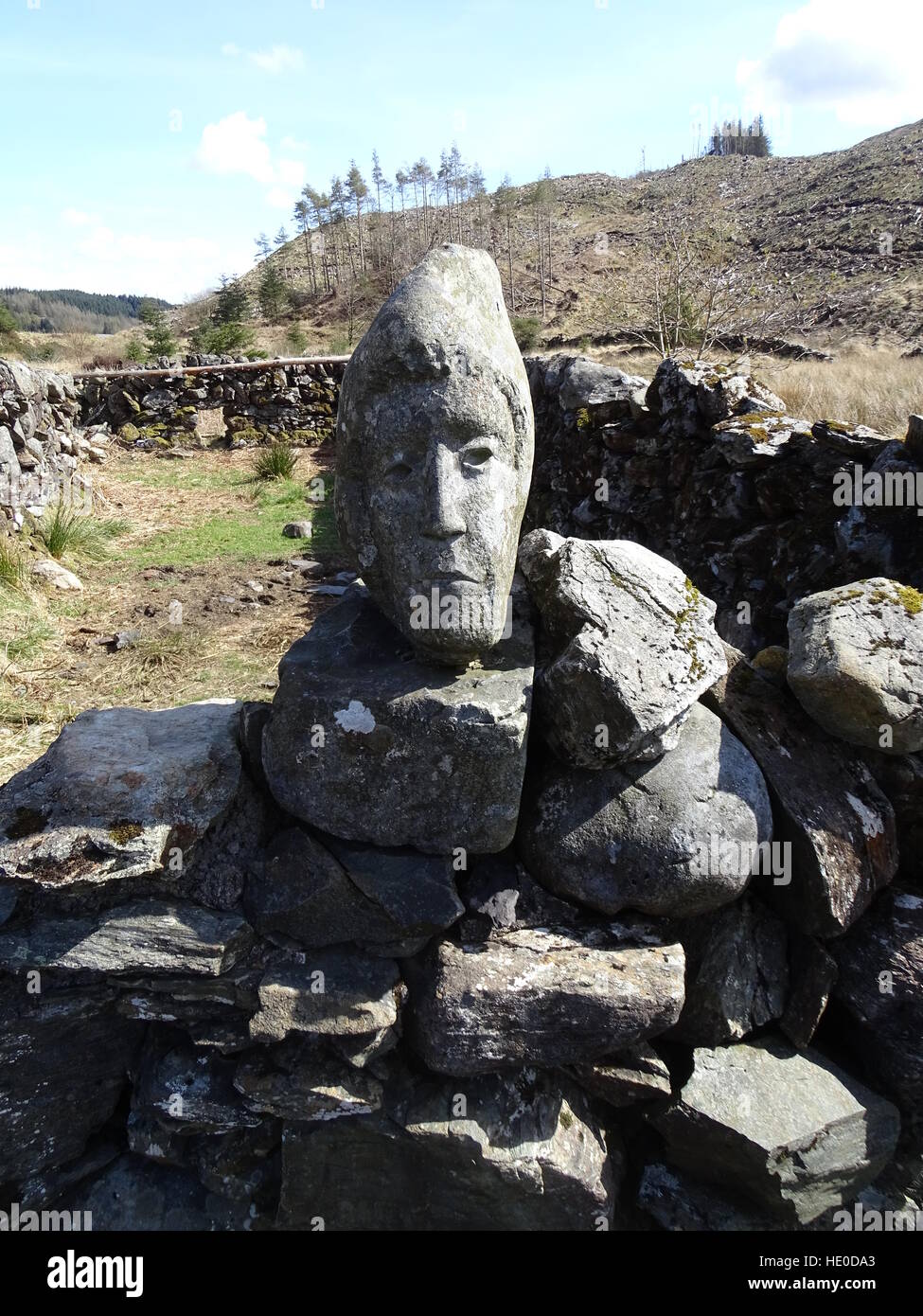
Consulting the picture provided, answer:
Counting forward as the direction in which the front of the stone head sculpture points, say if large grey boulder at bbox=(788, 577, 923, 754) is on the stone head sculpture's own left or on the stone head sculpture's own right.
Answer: on the stone head sculpture's own left

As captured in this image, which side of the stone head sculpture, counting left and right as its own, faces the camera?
front

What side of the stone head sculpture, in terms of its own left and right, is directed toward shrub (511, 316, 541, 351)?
back

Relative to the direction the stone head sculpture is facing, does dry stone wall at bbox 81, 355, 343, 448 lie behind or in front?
behind
